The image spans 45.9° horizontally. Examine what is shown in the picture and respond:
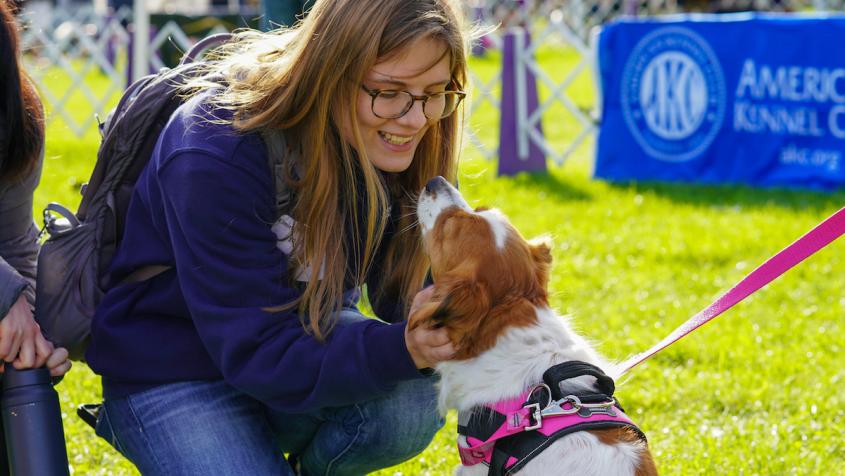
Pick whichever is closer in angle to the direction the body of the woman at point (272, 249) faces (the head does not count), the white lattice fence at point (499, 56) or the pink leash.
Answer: the pink leash

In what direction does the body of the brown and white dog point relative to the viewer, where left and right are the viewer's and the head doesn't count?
facing away from the viewer and to the left of the viewer

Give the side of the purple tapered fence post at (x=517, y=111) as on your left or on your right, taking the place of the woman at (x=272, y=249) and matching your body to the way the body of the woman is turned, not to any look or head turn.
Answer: on your left

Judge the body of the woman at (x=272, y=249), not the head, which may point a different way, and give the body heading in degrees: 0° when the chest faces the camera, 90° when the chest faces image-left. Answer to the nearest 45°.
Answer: approximately 315°

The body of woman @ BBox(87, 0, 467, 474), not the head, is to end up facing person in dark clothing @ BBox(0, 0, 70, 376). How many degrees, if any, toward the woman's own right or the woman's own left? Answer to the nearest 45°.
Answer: approximately 180°

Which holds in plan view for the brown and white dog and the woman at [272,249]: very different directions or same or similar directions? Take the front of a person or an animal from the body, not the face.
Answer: very different directions

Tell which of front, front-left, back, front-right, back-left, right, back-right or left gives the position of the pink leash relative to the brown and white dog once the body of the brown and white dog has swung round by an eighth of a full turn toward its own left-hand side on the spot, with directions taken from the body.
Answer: back

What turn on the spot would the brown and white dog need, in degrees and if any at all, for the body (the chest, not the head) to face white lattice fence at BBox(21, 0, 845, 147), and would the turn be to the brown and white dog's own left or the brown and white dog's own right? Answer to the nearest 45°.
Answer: approximately 45° to the brown and white dog's own right
